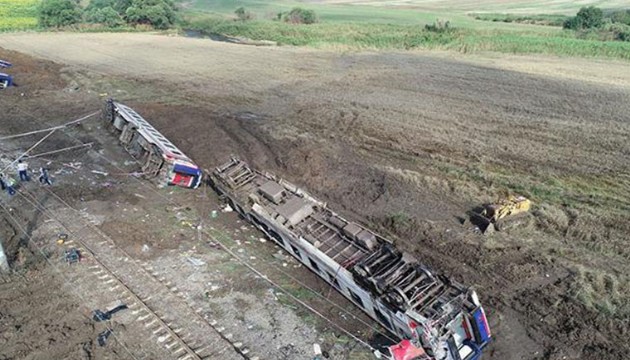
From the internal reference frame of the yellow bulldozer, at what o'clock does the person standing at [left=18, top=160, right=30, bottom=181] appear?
The person standing is roughly at 1 o'clock from the yellow bulldozer.

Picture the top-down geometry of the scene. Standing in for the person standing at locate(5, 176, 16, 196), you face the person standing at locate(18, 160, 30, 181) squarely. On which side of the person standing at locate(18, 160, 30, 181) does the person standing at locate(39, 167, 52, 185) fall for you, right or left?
right

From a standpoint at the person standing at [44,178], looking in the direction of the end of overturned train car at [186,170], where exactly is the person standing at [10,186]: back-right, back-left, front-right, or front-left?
back-right

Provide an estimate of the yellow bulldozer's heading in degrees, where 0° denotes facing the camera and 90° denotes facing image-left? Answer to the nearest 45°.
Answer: approximately 45°

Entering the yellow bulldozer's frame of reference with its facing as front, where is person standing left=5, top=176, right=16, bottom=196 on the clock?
The person standing is roughly at 1 o'clock from the yellow bulldozer.

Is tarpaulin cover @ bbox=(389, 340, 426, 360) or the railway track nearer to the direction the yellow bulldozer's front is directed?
the railway track

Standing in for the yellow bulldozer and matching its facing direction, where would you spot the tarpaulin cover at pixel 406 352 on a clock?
The tarpaulin cover is roughly at 11 o'clock from the yellow bulldozer.

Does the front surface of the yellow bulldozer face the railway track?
yes

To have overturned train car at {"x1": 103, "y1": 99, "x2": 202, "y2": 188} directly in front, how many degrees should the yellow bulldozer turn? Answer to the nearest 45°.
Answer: approximately 45° to its right

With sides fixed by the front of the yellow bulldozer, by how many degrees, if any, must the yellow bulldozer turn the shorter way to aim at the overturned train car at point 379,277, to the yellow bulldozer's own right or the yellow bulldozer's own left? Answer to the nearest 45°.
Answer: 0° — it already faces it
